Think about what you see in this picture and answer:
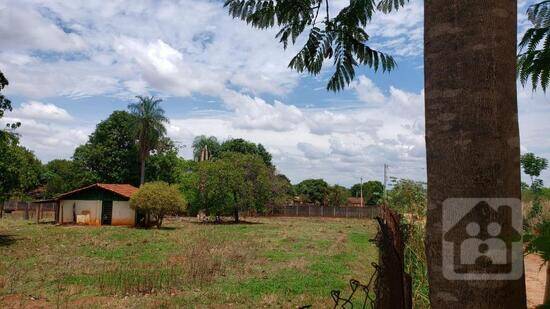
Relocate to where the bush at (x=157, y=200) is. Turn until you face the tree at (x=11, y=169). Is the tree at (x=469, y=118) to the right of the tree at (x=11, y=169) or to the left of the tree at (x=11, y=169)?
left

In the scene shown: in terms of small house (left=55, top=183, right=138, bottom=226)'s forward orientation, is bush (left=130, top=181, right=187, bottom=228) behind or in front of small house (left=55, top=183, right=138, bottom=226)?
in front

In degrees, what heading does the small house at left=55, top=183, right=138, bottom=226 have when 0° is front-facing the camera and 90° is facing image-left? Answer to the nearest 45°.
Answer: approximately 0°

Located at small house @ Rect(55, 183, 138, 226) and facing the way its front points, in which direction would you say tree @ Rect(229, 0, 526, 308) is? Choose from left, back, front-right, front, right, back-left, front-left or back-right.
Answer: front

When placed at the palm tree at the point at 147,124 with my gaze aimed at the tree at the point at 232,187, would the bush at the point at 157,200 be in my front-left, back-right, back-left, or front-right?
front-right

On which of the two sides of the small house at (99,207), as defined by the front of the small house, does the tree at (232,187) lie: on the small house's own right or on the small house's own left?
on the small house's own left
